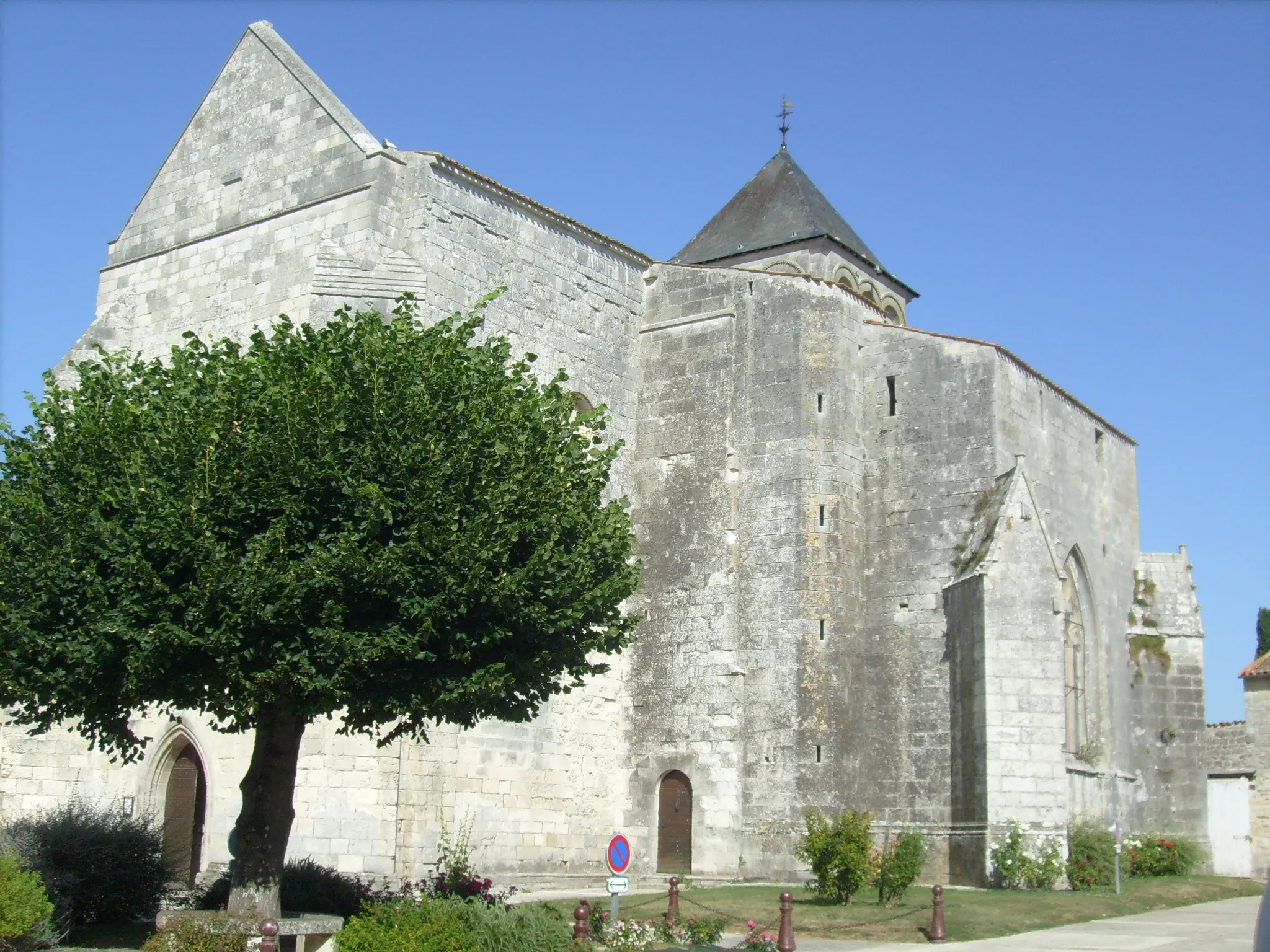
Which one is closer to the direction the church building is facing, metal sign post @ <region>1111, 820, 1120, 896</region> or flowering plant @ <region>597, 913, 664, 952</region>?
the flowering plant

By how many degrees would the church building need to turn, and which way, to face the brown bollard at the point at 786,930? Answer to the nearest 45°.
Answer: approximately 45° to its left

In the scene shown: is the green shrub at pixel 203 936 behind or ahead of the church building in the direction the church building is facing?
ahead

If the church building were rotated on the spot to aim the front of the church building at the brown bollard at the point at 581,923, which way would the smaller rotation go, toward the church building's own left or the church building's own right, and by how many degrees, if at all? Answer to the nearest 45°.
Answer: approximately 45° to the church building's own left

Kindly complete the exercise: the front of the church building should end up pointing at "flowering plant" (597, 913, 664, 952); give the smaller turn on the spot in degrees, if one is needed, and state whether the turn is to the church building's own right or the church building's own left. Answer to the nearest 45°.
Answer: approximately 45° to the church building's own left

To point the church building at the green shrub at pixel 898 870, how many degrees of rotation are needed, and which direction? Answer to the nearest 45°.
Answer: approximately 90° to its left

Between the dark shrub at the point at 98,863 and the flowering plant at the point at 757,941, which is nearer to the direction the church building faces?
the dark shrub

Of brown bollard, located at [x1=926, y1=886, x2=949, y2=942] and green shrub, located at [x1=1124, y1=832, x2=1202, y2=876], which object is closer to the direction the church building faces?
the brown bollard

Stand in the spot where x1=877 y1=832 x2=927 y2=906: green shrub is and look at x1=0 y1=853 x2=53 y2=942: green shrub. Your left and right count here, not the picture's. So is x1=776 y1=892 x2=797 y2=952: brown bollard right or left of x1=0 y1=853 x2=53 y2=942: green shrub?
left

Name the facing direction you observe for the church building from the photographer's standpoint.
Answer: facing the viewer and to the left of the viewer

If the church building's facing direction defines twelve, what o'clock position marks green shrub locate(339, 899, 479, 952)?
The green shrub is roughly at 11 o'clock from the church building.

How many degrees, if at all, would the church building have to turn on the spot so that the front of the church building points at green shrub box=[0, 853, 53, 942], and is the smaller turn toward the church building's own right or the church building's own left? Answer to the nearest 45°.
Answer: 0° — it already faces it

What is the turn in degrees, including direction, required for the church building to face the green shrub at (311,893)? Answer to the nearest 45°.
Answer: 0° — it already faces it
